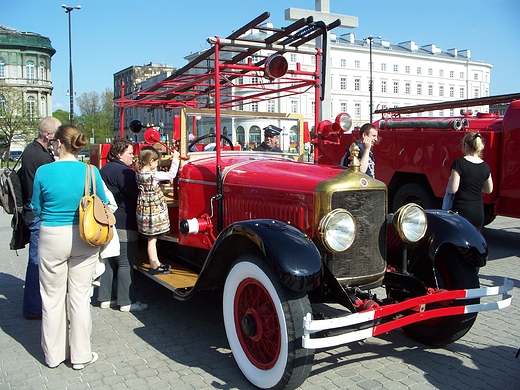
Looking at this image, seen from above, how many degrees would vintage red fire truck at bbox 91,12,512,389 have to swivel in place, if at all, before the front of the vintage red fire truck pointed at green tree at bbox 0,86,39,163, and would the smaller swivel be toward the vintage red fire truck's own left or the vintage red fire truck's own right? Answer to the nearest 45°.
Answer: approximately 180°

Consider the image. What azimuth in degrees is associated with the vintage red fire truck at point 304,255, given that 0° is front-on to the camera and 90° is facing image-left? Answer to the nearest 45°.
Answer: approximately 315°

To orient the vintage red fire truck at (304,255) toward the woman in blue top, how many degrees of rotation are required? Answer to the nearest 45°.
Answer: approximately 135° to its right

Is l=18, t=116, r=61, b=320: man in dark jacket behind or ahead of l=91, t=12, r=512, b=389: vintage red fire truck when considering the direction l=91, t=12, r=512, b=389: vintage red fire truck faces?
behind
